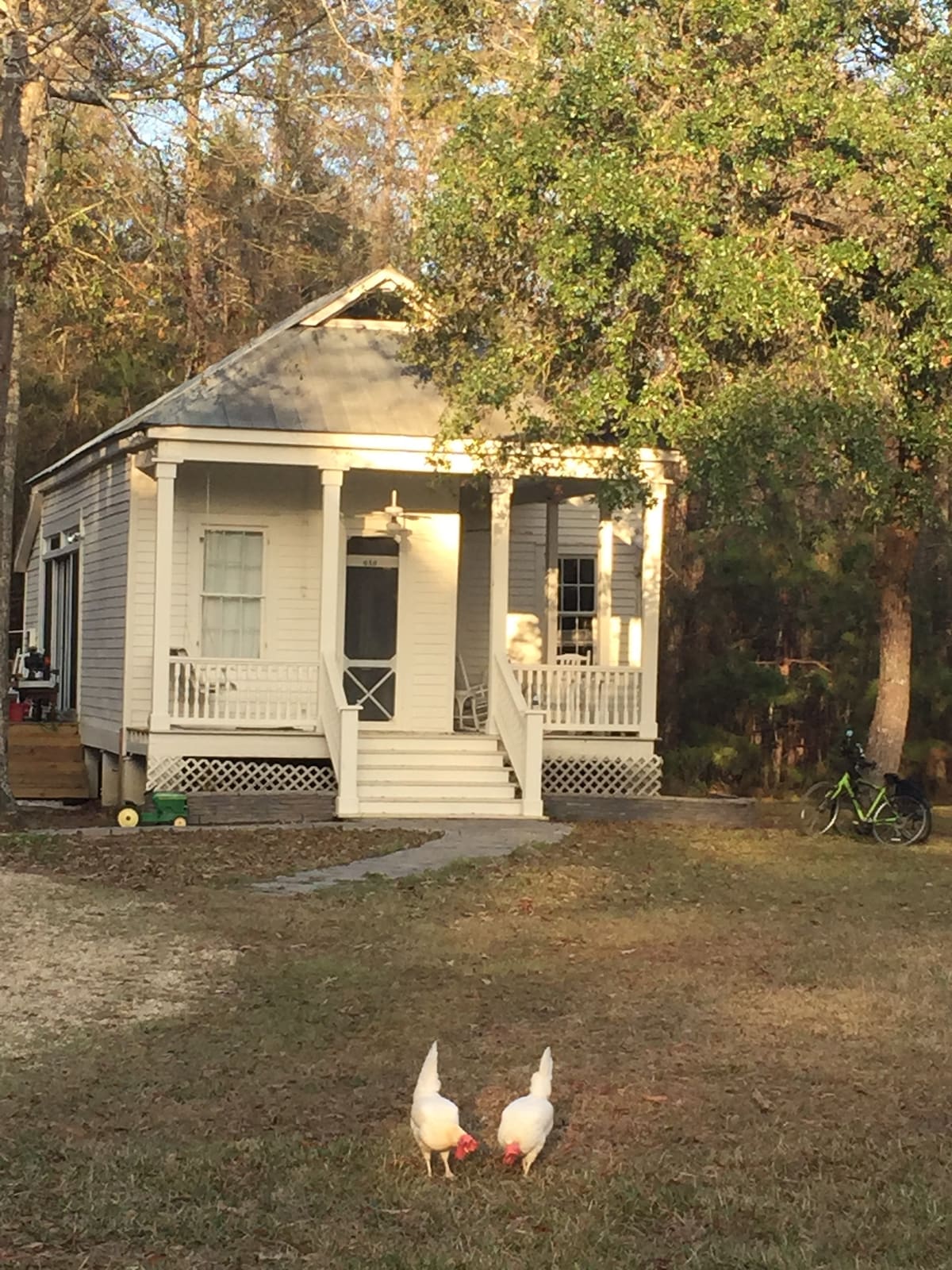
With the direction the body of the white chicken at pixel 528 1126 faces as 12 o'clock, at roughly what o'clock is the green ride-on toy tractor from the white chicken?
The green ride-on toy tractor is roughly at 4 o'clock from the white chicken.

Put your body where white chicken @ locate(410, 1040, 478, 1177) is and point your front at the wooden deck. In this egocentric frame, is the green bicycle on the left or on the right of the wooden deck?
right

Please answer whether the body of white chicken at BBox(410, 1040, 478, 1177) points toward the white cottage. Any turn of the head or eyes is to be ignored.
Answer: no

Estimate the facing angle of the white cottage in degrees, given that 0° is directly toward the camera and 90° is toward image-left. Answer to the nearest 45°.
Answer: approximately 0°

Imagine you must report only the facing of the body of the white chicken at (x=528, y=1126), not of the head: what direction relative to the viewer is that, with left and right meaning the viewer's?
facing the viewer and to the left of the viewer

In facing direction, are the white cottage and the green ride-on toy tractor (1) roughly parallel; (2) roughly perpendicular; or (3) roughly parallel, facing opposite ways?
roughly perpendicular

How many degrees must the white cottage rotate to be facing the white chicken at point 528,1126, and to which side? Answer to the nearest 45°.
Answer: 0° — it already faces it

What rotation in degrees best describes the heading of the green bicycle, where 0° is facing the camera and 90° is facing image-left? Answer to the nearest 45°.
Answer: approximately 90°

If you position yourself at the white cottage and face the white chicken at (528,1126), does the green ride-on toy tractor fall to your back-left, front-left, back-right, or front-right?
front-right

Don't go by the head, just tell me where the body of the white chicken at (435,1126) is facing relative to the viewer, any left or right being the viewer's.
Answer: facing the viewer and to the right of the viewer

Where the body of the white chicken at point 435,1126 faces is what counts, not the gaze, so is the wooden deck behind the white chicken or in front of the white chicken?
behind

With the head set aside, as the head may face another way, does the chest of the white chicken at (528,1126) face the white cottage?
no
